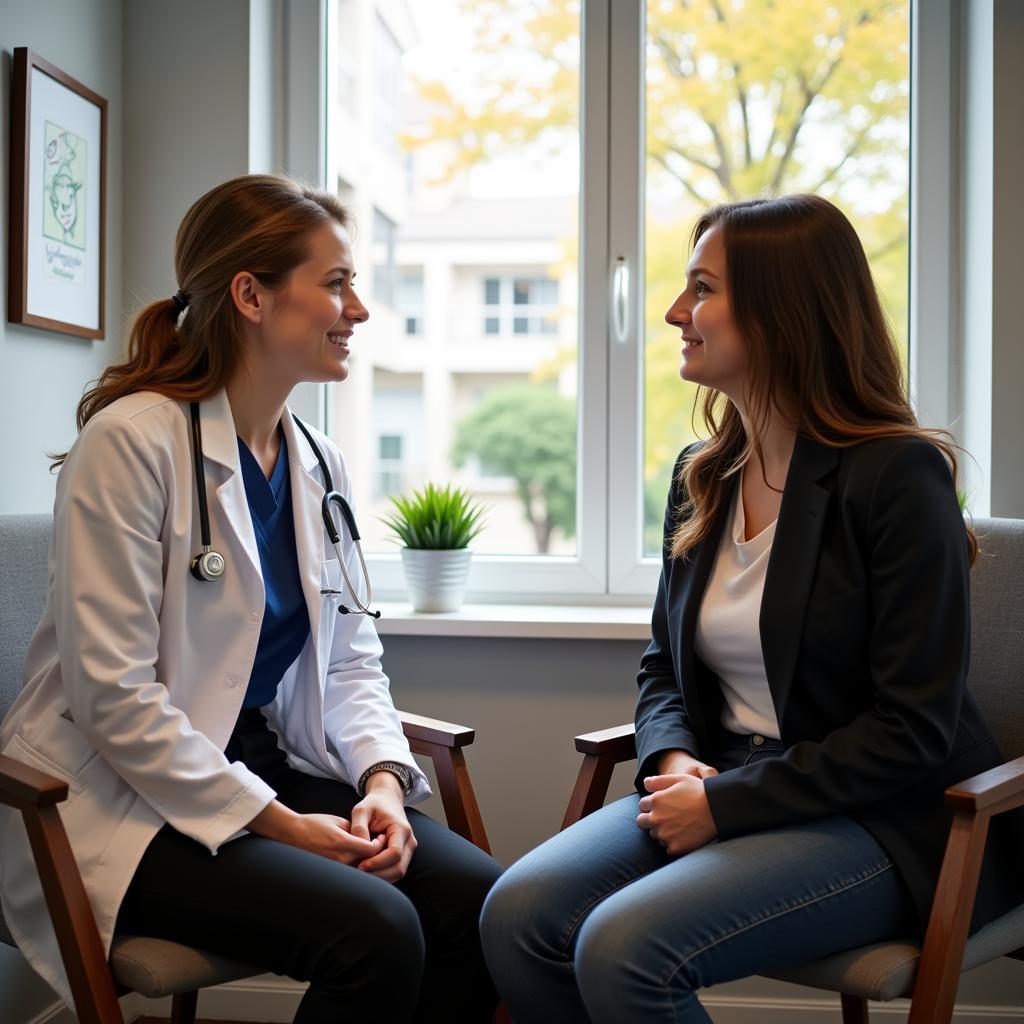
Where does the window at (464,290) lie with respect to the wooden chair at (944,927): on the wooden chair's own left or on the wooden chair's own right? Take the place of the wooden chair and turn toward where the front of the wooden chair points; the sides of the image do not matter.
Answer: on the wooden chair's own right

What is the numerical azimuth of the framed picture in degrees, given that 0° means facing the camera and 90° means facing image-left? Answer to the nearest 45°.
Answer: approximately 315°

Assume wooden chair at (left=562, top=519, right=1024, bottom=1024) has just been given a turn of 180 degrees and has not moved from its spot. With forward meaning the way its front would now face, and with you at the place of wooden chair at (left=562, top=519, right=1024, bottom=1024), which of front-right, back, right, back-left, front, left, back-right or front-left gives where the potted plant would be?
left

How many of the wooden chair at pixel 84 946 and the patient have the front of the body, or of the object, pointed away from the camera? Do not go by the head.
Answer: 0

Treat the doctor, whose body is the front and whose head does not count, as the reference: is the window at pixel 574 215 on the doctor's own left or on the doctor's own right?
on the doctor's own left

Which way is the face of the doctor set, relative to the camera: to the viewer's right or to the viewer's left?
to the viewer's right

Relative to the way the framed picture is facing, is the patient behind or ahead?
ahead

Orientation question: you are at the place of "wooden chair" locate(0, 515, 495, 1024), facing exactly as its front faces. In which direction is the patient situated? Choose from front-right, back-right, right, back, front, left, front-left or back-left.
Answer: front-left

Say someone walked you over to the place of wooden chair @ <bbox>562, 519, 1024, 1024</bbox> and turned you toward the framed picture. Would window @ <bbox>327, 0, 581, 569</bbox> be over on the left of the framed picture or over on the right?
right

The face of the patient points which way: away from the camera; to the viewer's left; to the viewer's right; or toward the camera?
to the viewer's left

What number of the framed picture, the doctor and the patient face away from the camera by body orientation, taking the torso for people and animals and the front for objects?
0

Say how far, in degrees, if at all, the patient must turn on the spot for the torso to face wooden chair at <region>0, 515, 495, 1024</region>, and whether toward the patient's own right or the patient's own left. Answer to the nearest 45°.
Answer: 0° — they already face it

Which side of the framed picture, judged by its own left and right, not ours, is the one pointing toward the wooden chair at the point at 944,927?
front

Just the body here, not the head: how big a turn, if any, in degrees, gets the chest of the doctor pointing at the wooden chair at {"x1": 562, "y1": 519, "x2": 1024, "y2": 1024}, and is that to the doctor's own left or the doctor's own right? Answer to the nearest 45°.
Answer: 0° — they already face it

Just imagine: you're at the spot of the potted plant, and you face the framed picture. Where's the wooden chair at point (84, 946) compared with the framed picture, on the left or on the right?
left
